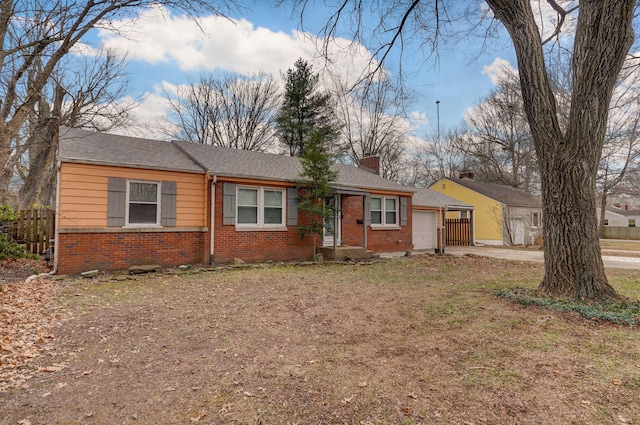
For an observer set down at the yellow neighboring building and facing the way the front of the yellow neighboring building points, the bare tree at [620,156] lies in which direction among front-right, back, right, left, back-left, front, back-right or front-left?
left

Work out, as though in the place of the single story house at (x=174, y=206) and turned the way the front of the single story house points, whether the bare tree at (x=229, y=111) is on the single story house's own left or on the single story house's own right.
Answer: on the single story house's own left

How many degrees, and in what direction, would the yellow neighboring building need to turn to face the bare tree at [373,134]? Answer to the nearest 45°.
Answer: approximately 135° to its right

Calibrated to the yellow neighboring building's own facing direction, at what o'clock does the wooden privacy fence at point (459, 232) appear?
The wooden privacy fence is roughly at 3 o'clock from the yellow neighboring building.

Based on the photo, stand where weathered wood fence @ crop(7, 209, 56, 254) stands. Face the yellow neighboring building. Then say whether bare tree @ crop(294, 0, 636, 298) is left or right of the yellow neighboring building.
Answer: right

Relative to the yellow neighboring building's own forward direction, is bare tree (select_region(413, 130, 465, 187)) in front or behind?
behind

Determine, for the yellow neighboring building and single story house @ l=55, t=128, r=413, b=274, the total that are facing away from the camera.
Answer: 0

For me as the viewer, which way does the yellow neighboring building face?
facing the viewer and to the right of the viewer

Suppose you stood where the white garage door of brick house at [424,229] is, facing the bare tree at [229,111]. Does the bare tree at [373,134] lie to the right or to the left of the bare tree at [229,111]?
right

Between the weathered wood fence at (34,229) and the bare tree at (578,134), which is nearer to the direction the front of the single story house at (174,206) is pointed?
the bare tree

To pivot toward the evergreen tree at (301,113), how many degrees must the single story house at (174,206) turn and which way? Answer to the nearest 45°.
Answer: approximately 90° to its left

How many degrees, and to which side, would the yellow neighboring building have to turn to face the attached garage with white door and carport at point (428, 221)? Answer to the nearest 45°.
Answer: approximately 90° to its right

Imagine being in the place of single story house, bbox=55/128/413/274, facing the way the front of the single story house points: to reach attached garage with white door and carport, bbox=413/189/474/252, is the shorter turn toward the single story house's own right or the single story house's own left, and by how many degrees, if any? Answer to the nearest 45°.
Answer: approximately 90° to the single story house's own left

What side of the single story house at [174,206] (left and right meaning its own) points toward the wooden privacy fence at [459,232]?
left
